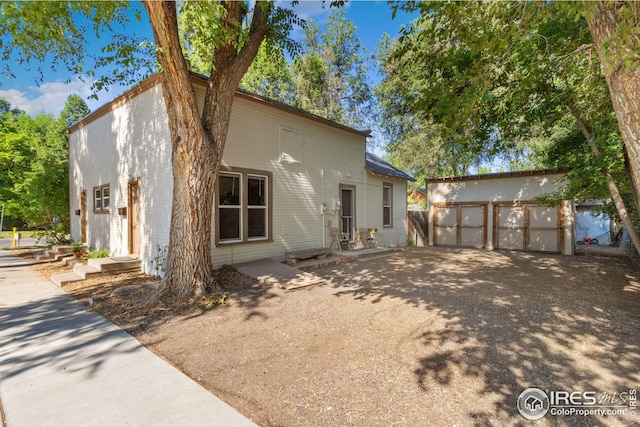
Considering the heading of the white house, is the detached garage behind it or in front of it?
behind

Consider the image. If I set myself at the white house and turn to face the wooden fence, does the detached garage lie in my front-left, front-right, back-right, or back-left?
front-right

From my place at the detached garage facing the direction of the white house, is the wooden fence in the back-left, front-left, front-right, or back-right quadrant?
front-right

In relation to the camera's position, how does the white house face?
facing the viewer and to the left of the viewer

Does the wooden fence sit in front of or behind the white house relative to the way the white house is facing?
behind

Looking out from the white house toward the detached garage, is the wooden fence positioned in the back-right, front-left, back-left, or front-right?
front-left
